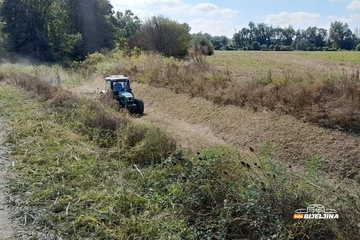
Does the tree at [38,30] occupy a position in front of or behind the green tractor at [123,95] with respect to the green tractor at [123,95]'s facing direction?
behind
